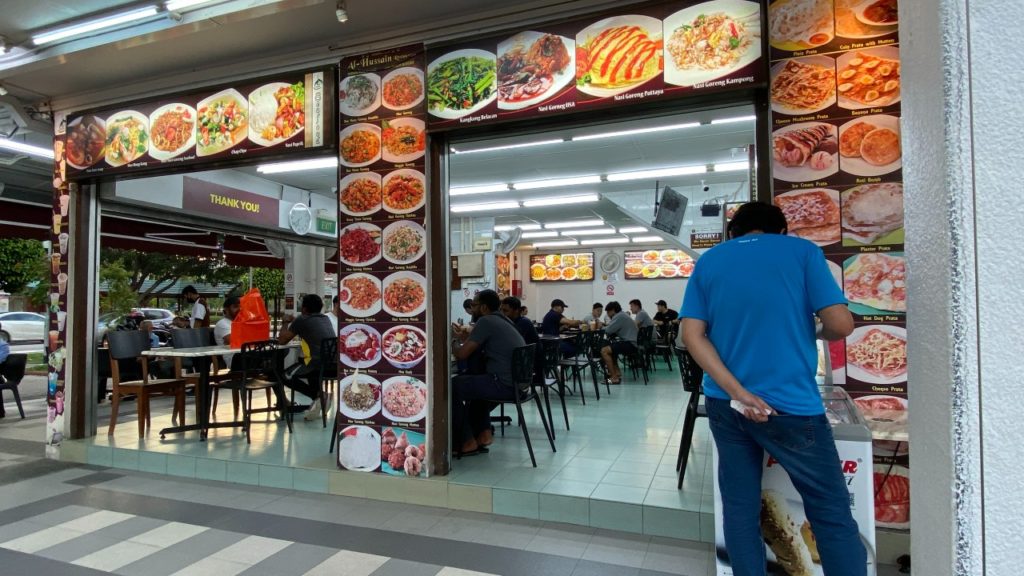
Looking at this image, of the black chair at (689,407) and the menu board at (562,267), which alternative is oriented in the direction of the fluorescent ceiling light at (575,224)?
the menu board

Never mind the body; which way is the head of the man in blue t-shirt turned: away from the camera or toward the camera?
away from the camera

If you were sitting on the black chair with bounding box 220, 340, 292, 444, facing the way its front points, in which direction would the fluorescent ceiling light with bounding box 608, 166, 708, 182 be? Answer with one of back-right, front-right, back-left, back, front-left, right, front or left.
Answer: back-right

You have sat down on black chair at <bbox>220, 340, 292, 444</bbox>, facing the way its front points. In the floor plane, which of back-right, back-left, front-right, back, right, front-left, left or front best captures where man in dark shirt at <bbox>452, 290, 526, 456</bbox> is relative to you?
back

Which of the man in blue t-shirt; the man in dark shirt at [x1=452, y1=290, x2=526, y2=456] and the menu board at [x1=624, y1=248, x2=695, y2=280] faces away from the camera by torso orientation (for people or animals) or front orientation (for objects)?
the man in blue t-shirt

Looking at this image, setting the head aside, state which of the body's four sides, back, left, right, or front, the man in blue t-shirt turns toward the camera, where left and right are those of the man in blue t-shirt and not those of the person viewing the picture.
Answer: back

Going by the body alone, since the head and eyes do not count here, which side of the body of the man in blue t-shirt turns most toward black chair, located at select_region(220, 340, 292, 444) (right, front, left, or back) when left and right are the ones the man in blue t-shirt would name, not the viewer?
left

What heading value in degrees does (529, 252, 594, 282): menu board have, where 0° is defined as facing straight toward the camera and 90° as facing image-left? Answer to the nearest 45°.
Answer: approximately 0°

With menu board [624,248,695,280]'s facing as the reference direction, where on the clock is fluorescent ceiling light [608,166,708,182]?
The fluorescent ceiling light is roughly at 12 o'clock from the menu board.
